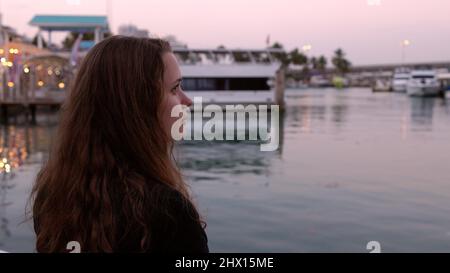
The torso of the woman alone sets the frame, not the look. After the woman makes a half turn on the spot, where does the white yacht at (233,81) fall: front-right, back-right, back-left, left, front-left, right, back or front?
back-right

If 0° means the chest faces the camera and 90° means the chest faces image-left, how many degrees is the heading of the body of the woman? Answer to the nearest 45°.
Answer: approximately 225°
